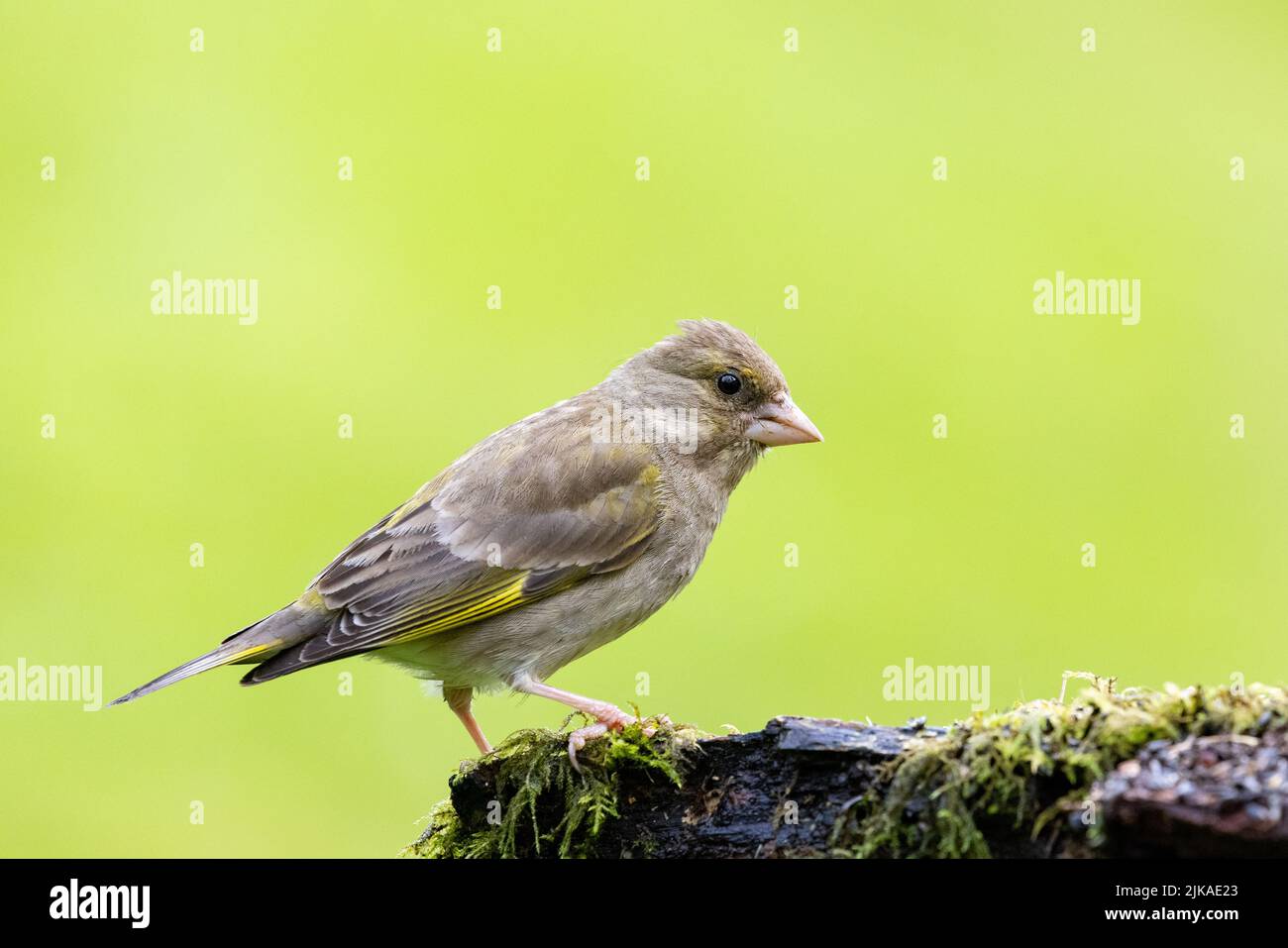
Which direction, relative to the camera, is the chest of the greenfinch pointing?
to the viewer's right
